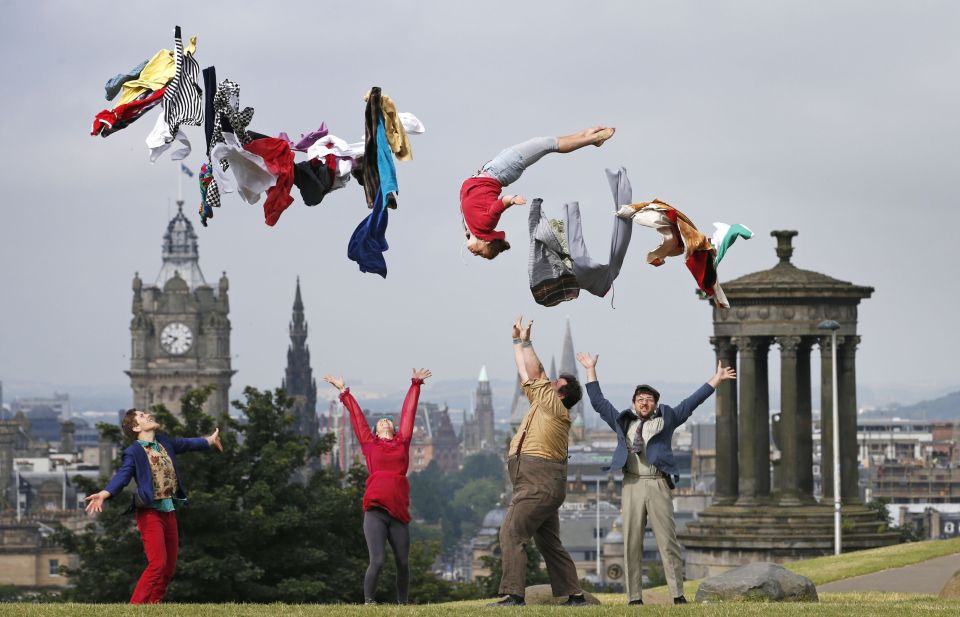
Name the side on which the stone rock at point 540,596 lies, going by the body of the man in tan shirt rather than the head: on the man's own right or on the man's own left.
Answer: on the man's own right

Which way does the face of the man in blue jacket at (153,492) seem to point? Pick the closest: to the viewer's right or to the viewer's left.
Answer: to the viewer's right
